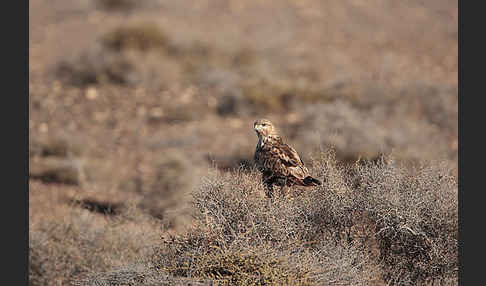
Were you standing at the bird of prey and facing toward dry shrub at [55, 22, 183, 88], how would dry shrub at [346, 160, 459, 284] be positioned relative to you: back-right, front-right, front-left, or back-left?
back-right

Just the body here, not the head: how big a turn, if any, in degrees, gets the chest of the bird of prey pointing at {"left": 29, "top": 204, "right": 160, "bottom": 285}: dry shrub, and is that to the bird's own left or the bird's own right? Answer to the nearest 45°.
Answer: approximately 45° to the bird's own right

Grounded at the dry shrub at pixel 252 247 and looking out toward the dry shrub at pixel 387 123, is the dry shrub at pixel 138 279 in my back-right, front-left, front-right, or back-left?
back-left

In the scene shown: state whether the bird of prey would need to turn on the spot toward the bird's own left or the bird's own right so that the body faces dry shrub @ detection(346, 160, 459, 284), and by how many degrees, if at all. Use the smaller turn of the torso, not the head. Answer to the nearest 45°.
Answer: approximately 180°

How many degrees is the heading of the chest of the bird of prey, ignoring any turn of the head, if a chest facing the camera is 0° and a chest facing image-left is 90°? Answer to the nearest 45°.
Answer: approximately 90°

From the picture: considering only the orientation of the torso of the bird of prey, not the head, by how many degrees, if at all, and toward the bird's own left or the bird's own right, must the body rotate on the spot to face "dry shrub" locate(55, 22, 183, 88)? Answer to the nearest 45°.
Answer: approximately 90° to the bird's own right
